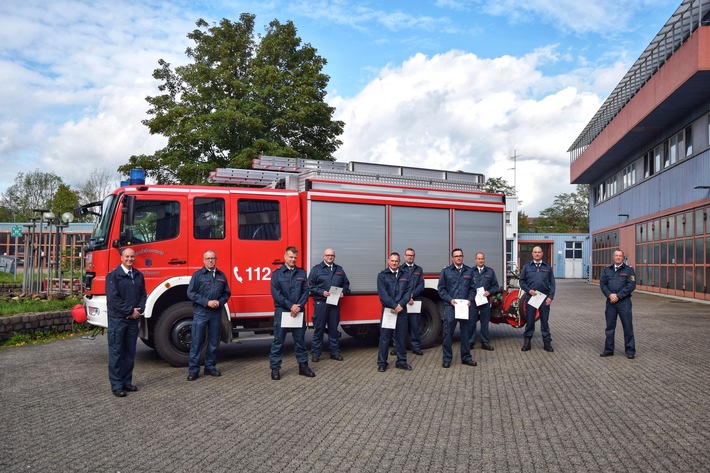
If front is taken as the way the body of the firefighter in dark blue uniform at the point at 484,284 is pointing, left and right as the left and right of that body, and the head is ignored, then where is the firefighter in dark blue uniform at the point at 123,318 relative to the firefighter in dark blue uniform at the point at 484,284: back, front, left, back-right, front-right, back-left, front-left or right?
front-right

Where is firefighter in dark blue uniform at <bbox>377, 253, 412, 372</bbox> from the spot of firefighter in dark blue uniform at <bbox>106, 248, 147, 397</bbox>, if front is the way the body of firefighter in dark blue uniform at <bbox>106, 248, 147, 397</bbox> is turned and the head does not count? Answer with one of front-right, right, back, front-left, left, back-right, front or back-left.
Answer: front-left

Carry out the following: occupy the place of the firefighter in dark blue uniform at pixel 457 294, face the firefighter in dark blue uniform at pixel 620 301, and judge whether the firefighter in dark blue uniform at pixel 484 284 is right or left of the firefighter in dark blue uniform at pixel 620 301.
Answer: left

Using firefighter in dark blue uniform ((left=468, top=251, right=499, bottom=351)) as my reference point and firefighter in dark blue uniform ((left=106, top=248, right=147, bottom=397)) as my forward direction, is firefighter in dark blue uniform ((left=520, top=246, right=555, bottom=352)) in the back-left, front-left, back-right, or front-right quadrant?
back-left
